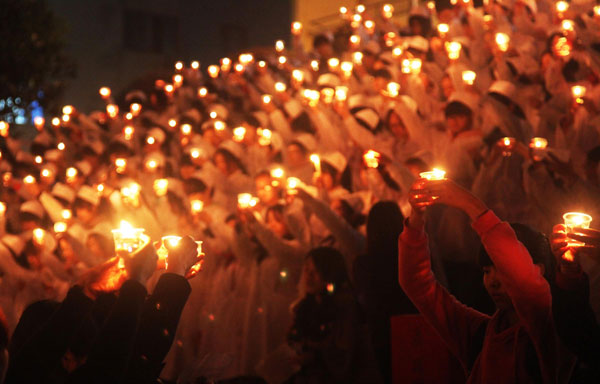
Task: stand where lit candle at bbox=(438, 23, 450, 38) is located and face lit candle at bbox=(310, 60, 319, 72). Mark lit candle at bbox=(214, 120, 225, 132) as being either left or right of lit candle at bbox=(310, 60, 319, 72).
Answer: left

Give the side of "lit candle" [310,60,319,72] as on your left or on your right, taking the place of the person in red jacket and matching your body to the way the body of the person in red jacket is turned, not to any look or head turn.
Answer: on your right
